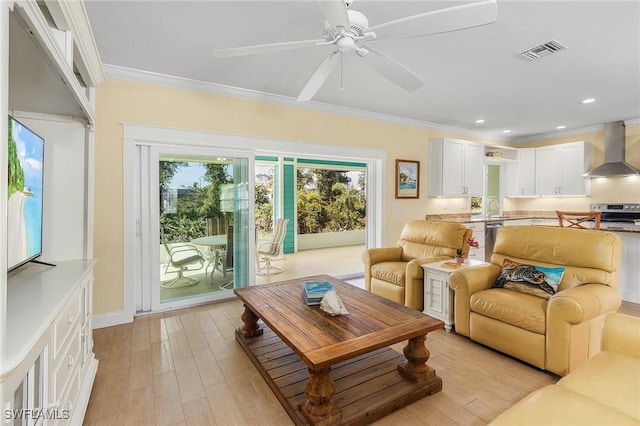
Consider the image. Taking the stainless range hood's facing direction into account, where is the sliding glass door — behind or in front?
in front

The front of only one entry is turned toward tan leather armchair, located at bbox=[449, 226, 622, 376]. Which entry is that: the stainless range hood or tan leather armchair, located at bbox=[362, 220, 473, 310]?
the stainless range hood

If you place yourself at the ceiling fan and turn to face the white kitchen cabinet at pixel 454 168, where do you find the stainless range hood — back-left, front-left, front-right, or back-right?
front-right

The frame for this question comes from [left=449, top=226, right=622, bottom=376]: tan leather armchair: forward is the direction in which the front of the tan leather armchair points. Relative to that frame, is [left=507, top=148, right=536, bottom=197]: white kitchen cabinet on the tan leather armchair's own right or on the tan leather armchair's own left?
on the tan leather armchair's own right

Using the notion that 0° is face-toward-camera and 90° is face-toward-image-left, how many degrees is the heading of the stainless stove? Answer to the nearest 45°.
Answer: approximately 0°

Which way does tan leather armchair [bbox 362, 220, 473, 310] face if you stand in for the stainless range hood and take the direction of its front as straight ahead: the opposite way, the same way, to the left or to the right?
the same way

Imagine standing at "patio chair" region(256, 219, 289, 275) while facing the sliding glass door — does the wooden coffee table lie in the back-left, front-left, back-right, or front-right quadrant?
front-left

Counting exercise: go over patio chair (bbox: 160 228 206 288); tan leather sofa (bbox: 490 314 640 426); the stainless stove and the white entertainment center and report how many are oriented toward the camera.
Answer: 1

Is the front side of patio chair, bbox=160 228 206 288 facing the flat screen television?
no

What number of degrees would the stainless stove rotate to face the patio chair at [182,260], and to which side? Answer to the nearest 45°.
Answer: approximately 45° to its right

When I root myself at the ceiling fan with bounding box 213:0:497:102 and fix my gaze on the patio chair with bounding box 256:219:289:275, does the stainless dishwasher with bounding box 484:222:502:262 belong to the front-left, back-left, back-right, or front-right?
front-right

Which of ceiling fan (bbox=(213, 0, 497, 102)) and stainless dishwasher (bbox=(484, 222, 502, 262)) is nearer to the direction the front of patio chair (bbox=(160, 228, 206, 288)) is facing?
the stainless dishwasher

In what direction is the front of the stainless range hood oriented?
toward the camera

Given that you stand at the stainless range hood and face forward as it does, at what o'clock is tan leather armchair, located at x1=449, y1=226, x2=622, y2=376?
The tan leather armchair is roughly at 12 o'clock from the stainless range hood.

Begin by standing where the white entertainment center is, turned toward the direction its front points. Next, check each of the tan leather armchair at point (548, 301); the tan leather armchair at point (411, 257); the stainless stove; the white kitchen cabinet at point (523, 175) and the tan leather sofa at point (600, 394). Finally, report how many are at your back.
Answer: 0

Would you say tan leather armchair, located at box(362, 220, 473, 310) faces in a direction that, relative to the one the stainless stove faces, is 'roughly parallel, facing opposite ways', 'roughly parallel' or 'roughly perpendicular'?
roughly parallel

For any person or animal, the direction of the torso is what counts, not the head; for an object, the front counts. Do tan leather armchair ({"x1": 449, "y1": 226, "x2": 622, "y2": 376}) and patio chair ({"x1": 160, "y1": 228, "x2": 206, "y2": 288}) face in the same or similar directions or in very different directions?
very different directions

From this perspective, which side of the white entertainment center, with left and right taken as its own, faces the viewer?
right

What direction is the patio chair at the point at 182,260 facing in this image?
to the viewer's right
